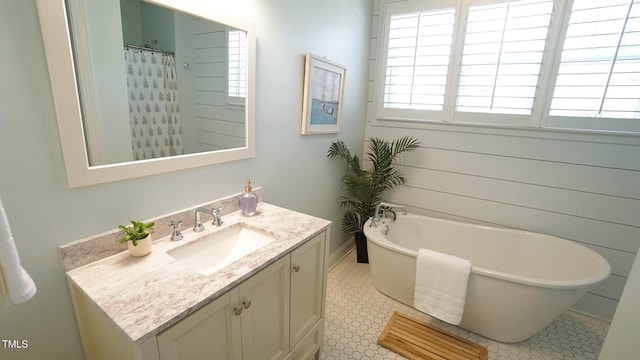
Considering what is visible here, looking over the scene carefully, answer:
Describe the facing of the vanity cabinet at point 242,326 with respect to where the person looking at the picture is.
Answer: facing the viewer and to the right of the viewer

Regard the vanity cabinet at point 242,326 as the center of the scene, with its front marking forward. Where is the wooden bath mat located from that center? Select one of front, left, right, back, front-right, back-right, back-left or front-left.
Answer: front-left

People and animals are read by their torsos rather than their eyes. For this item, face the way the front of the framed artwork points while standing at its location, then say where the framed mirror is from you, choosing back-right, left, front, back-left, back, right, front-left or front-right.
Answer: right

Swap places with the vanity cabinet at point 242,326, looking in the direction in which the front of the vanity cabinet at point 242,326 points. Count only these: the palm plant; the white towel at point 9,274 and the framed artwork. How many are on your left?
2

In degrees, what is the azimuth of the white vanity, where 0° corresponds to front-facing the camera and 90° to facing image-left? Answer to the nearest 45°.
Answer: approximately 315°

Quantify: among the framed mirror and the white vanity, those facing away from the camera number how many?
0

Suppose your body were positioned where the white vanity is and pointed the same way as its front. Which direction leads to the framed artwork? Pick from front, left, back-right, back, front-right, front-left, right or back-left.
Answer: left

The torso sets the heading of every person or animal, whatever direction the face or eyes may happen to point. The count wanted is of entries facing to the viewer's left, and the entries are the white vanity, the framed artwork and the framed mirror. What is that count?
0

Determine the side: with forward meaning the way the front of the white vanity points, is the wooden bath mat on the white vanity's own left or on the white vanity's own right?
on the white vanity's own left

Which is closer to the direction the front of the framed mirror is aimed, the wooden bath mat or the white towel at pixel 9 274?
the wooden bath mat

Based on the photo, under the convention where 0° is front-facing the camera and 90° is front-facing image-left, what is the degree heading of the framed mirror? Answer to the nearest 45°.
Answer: approximately 315°
